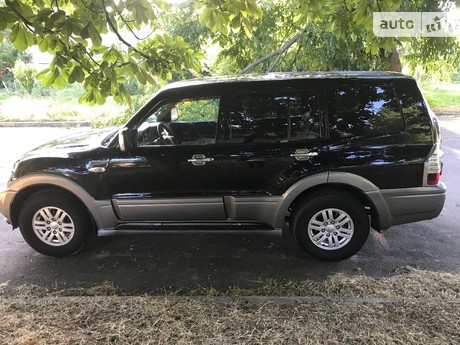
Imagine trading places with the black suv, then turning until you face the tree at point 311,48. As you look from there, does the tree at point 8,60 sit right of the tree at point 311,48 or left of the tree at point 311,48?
left

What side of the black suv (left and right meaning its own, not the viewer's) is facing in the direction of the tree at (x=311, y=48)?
right

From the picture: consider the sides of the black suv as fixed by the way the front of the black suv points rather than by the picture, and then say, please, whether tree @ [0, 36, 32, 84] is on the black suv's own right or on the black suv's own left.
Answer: on the black suv's own right

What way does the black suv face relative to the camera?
to the viewer's left

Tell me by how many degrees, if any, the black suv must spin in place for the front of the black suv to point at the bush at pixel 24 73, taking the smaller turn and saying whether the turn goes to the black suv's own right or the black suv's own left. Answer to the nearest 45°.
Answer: approximately 45° to the black suv's own right

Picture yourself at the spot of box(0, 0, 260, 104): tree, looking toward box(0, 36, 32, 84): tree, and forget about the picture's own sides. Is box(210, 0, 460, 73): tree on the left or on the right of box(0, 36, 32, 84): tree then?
right
